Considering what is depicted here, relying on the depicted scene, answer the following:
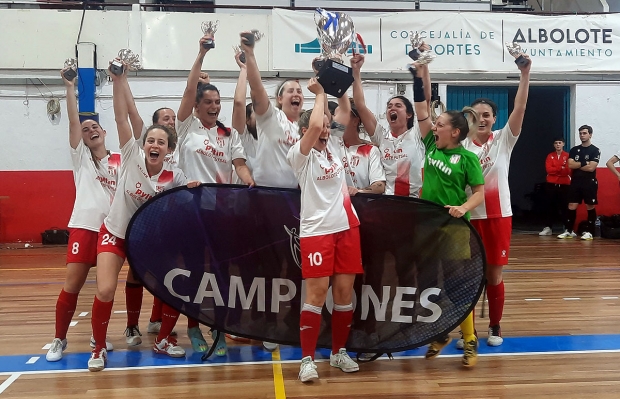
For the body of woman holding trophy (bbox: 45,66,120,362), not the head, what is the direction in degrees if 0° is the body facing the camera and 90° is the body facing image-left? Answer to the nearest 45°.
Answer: approximately 315°

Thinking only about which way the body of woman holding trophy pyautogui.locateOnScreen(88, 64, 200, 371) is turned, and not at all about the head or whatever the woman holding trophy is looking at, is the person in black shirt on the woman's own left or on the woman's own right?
on the woman's own left

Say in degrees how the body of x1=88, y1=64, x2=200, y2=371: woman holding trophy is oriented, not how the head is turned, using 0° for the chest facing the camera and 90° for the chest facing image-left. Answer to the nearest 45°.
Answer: approximately 0°

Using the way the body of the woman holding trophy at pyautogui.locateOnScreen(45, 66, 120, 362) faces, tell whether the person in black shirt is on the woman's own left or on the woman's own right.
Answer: on the woman's own left
